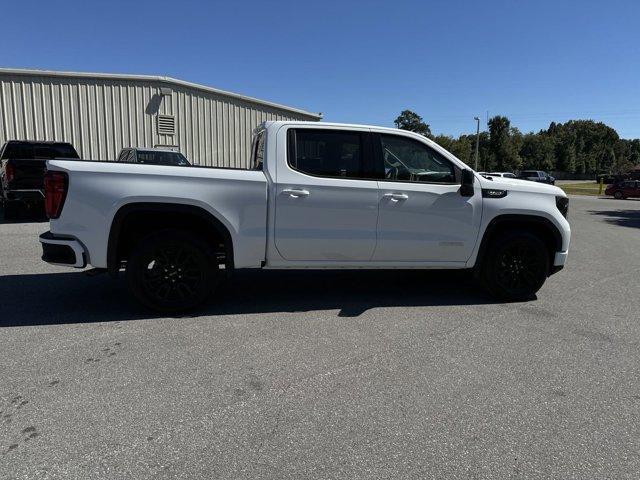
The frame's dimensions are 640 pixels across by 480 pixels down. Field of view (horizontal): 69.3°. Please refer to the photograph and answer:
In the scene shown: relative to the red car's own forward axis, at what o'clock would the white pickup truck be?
The white pickup truck is roughly at 9 o'clock from the red car.

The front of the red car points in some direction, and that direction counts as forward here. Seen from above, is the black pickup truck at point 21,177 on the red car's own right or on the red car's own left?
on the red car's own left

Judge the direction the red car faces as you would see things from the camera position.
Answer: facing to the left of the viewer

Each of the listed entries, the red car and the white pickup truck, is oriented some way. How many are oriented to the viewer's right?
1

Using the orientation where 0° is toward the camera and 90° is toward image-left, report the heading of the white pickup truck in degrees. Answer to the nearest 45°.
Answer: approximately 270°

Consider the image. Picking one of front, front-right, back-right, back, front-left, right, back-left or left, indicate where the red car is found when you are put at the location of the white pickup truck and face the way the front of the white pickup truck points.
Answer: front-left

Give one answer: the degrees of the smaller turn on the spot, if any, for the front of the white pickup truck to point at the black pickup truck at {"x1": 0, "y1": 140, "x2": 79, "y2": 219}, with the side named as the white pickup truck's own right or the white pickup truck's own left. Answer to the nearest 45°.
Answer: approximately 135° to the white pickup truck's own left

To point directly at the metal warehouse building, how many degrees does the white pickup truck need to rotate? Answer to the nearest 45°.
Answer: approximately 135° to its left

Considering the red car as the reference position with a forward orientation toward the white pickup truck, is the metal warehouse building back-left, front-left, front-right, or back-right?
front-right
